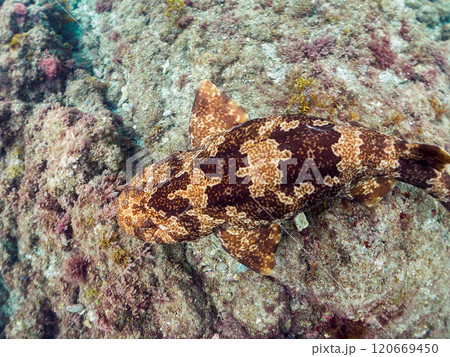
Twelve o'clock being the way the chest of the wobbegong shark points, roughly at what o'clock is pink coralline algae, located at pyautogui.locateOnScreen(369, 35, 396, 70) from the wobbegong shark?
The pink coralline algae is roughly at 4 o'clock from the wobbegong shark.

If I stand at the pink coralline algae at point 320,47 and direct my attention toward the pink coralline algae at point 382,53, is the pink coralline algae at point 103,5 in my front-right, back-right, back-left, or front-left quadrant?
back-left

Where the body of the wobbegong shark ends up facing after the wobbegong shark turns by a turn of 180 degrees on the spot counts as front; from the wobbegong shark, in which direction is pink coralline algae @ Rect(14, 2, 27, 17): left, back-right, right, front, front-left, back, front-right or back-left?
back-left

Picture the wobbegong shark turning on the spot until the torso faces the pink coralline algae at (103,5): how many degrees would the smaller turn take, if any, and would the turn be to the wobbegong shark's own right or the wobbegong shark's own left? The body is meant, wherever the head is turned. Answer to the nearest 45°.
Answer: approximately 45° to the wobbegong shark's own right

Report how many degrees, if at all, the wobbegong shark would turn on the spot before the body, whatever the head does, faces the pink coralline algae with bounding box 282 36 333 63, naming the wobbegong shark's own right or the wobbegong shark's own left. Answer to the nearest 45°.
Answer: approximately 90° to the wobbegong shark's own right

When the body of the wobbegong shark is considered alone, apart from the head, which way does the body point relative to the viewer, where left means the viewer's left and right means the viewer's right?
facing to the left of the viewer
